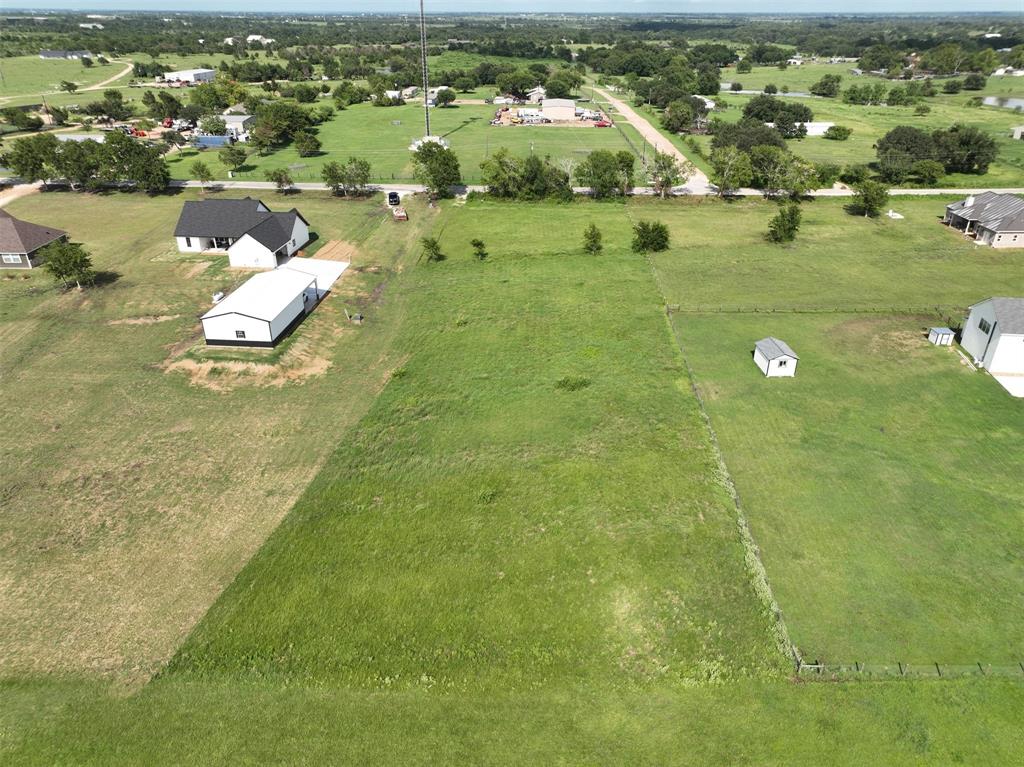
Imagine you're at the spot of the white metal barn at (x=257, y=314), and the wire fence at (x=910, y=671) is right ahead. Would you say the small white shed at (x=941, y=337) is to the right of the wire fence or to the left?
left

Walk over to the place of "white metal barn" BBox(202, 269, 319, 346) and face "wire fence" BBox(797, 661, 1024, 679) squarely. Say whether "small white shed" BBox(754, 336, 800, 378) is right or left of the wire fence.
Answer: left

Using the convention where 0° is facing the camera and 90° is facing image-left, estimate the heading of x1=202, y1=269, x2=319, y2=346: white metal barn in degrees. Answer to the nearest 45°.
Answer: approximately 225°

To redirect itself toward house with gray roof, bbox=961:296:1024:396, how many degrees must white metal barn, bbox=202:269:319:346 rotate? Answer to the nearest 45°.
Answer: approximately 90° to its right

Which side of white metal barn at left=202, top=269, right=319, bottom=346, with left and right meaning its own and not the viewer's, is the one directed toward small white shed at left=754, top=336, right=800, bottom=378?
right

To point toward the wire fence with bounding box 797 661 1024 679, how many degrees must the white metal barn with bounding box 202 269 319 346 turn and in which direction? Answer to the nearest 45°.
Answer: approximately 90° to its right

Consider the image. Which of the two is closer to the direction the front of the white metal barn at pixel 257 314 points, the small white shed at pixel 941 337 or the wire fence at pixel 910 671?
the small white shed

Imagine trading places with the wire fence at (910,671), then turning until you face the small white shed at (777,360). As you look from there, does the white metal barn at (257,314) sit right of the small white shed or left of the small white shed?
left

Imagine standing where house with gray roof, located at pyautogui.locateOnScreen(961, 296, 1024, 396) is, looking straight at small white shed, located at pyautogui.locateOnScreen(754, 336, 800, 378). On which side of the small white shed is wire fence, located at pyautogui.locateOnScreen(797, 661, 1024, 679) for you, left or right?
left

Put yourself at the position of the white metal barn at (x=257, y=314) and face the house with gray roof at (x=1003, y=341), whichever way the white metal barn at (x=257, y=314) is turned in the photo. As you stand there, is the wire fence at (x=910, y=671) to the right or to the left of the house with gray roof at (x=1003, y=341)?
right
